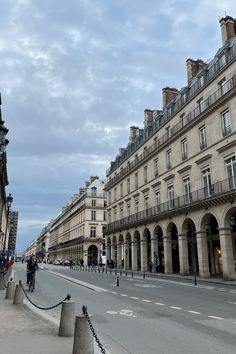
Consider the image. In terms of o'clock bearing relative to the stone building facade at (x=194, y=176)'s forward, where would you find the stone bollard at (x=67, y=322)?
The stone bollard is roughly at 11 o'clock from the stone building facade.

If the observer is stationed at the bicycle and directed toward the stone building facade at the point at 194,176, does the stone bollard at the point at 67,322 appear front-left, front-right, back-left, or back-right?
back-right

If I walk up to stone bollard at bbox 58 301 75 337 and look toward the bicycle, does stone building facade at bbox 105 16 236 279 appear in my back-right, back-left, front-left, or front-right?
front-right

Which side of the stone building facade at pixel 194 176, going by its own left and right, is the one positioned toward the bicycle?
front

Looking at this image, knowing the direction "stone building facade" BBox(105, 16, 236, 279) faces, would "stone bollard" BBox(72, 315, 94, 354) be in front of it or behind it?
in front

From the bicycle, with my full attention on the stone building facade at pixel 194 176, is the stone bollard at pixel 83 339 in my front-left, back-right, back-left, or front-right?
back-right

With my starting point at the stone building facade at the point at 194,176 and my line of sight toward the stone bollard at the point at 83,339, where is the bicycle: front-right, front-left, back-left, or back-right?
front-right

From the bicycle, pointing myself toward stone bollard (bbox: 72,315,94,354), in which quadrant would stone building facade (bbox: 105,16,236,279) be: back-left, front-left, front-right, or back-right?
back-left
